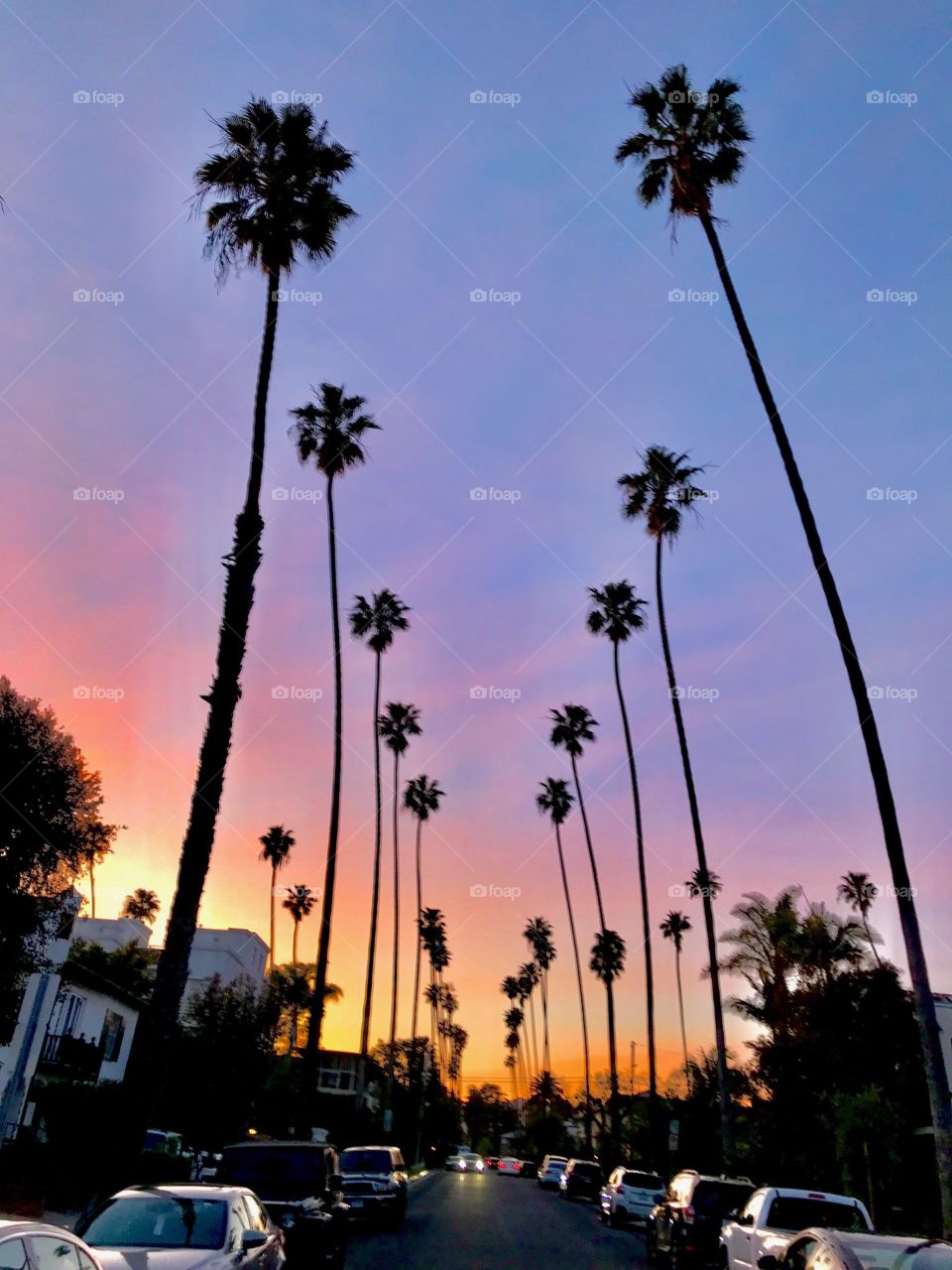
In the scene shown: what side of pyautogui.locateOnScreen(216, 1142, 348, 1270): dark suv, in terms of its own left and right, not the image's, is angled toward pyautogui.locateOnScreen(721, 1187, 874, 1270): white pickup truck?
left

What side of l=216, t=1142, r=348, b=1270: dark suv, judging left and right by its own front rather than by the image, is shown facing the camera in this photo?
front

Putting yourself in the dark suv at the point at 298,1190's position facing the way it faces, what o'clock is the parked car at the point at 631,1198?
The parked car is roughly at 7 o'clock from the dark suv.

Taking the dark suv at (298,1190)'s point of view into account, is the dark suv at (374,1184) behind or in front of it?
behind

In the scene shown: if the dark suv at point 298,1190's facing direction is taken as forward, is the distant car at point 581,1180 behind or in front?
behind

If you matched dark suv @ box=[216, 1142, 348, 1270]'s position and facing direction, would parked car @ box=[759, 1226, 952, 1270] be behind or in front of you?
in front

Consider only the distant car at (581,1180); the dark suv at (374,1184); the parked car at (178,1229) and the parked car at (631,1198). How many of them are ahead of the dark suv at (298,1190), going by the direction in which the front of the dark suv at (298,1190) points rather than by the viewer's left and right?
1

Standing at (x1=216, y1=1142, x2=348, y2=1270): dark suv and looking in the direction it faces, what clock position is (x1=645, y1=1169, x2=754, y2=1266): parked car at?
The parked car is roughly at 8 o'clock from the dark suv.

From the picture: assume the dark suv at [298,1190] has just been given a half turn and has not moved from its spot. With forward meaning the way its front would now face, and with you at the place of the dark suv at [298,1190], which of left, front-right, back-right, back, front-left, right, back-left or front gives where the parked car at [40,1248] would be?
back

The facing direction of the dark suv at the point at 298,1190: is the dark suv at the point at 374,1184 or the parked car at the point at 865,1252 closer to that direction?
the parked car

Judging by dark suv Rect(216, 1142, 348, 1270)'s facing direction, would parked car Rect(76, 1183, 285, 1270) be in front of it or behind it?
in front
